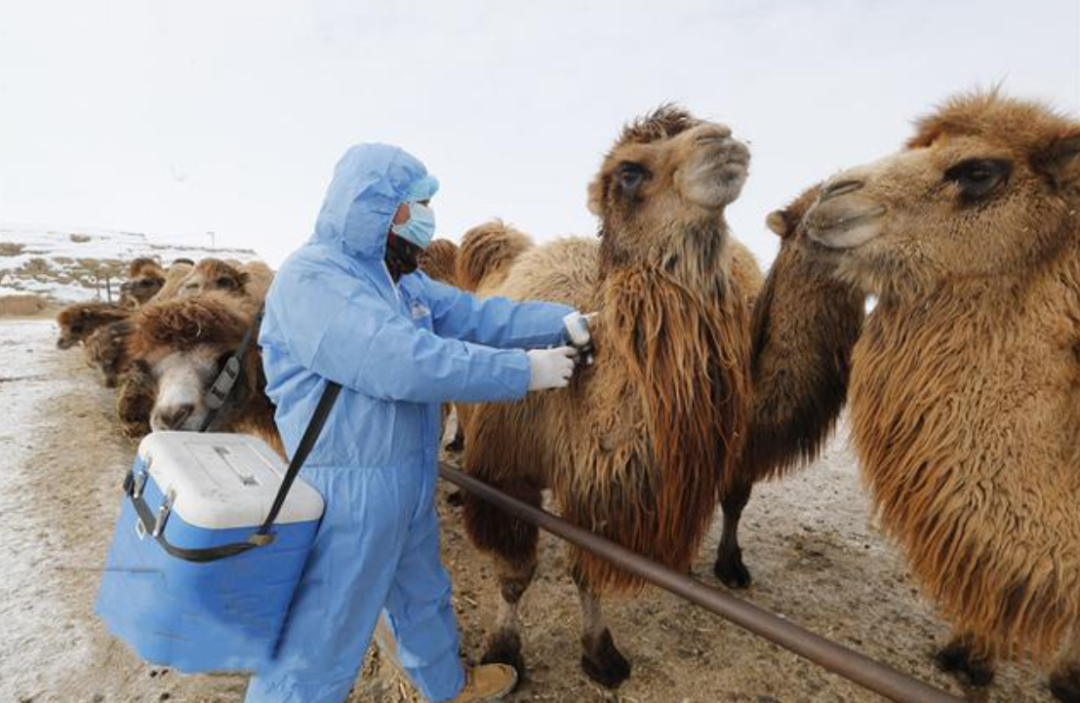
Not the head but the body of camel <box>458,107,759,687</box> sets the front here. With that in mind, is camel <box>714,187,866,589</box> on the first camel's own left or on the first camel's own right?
on the first camel's own left

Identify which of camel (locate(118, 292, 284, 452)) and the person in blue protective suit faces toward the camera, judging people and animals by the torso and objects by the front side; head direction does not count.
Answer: the camel

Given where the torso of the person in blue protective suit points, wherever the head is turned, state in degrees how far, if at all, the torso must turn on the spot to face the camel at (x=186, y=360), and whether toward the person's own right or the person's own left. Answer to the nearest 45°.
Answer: approximately 135° to the person's own left

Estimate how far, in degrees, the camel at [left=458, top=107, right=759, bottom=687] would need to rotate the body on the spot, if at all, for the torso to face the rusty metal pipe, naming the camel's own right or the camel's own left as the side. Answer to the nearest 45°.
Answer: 0° — it already faces it

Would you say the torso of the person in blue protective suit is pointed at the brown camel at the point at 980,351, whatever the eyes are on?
yes

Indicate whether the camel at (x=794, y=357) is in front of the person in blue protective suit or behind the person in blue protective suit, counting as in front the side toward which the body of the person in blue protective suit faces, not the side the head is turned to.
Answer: in front

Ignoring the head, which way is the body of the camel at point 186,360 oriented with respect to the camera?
toward the camera

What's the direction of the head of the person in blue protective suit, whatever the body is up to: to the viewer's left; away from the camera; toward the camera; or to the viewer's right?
to the viewer's right

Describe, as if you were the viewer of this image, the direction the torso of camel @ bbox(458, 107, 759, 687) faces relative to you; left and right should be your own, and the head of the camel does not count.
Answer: facing the viewer and to the right of the viewer

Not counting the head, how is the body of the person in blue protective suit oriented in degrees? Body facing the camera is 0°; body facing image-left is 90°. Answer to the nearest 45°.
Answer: approximately 270°

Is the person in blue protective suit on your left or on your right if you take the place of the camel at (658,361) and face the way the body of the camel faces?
on your right

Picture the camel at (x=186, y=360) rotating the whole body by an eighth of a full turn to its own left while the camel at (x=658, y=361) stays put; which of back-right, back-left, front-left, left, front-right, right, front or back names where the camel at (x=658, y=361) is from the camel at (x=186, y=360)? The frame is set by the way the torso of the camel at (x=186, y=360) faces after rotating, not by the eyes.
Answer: front

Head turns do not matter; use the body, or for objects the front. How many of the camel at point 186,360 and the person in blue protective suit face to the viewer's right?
1
